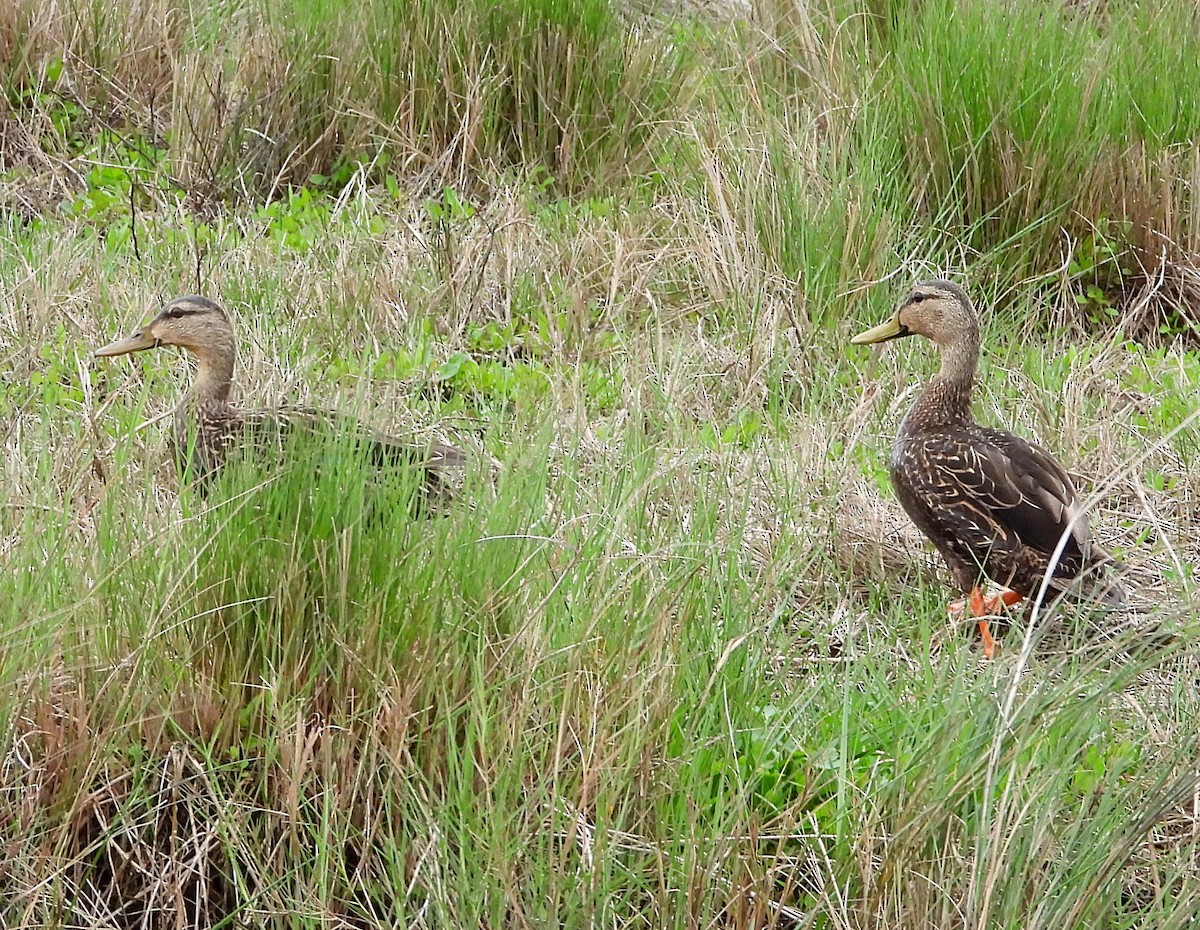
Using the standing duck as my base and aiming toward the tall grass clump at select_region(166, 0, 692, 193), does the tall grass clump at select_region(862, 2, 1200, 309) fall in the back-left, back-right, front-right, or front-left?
front-right

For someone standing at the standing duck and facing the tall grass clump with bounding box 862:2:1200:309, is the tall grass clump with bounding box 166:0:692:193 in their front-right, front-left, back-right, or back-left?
front-left

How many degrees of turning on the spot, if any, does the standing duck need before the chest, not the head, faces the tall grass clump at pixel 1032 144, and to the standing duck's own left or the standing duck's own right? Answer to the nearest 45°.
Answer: approximately 90° to the standing duck's own right

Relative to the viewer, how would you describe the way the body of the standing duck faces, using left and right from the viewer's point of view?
facing to the left of the viewer

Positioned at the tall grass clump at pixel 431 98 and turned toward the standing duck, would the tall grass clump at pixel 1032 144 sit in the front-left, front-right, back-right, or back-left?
front-left

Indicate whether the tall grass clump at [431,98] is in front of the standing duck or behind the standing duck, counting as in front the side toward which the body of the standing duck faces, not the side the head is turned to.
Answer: in front
